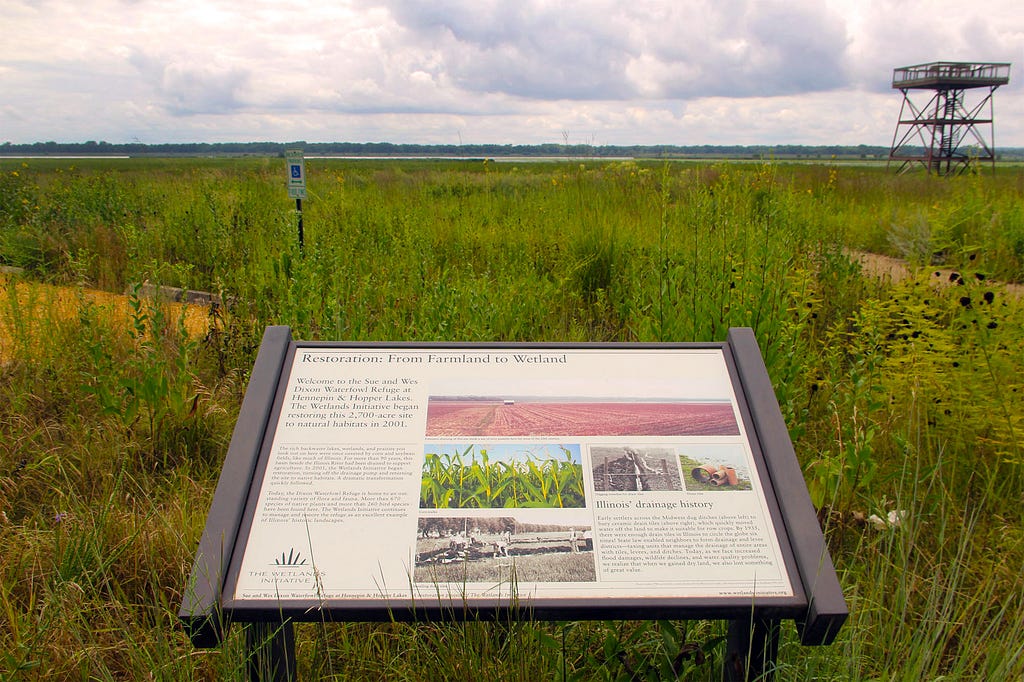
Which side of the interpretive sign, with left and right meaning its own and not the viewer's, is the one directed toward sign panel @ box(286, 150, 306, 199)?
back

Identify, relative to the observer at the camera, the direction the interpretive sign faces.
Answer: facing the viewer
